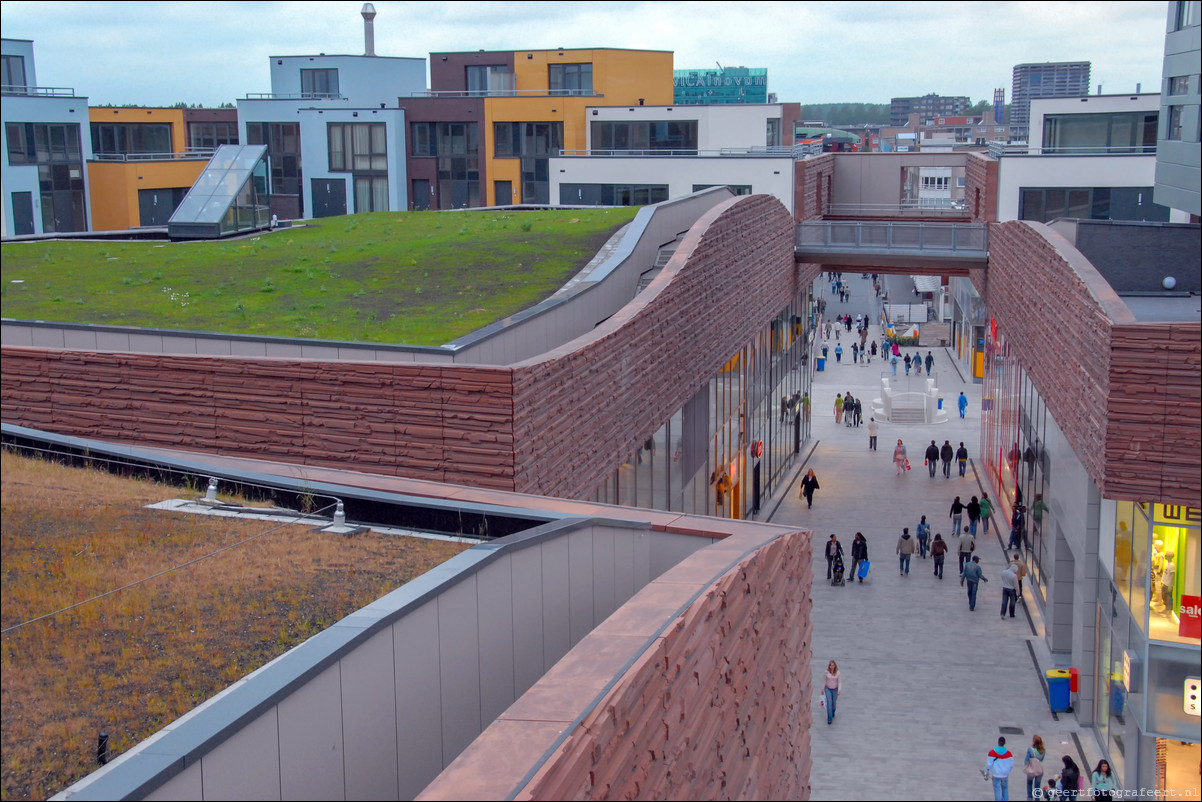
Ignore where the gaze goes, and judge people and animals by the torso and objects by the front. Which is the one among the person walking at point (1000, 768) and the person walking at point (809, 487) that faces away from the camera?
the person walking at point (1000, 768)

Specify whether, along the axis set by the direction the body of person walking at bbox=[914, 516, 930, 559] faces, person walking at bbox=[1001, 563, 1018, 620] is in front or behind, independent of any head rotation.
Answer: behind

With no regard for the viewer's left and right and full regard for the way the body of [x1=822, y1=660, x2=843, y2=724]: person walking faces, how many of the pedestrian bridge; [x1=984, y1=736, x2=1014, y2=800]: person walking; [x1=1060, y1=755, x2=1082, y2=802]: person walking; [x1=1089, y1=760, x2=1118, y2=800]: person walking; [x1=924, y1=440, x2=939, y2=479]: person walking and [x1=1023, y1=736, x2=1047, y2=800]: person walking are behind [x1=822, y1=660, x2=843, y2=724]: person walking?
2

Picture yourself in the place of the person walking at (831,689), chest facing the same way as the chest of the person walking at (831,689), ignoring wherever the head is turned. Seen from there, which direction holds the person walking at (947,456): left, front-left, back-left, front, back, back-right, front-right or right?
back

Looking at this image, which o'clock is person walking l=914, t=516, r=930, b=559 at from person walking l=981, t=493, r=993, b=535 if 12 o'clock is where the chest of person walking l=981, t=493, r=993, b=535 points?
person walking l=914, t=516, r=930, b=559 is roughly at 7 o'clock from person walking l=981, t=493, r=993, b=535.

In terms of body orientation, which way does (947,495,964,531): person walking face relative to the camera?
away from the camera

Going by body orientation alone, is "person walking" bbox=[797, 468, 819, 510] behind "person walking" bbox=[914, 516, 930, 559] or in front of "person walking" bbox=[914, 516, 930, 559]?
in front

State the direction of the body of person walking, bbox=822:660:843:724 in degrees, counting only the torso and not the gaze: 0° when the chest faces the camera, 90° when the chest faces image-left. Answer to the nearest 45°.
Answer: approximately 0°

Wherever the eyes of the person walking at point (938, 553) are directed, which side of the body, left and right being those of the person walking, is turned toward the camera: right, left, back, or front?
back

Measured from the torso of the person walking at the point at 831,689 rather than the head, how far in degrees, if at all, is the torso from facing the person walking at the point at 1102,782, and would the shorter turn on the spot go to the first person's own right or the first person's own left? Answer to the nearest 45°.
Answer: approximately 45° to the first person's own left

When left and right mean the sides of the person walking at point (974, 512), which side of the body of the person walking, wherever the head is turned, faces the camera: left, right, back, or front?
back

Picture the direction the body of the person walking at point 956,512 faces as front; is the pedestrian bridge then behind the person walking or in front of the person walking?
in front

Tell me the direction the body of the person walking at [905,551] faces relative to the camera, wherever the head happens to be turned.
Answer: away from the camera
